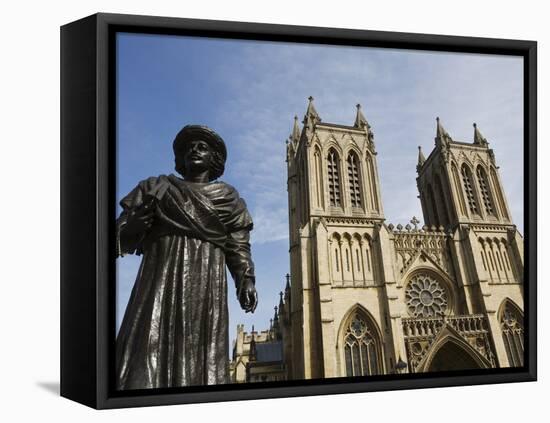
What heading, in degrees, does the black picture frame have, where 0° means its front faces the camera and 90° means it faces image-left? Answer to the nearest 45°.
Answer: approximately 315°
